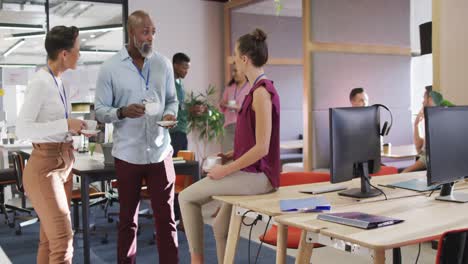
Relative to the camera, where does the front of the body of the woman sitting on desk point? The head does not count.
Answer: to the viewer's left

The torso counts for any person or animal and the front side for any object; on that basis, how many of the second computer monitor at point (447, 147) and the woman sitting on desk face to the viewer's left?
1

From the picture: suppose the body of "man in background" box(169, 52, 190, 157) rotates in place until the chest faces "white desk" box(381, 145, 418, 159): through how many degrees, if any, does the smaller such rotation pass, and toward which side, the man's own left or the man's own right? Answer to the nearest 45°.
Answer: approximately 45° to the man's own left

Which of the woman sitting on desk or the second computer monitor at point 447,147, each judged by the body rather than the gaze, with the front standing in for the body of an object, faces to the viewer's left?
the woman sitting on desk

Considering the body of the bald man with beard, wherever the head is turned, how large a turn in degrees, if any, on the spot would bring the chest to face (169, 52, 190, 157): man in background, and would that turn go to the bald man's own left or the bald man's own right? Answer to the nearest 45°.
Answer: approximately 135° to the bald man's own left

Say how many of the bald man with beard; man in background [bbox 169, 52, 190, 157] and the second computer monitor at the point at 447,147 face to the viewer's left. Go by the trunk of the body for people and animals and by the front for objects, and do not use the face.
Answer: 0

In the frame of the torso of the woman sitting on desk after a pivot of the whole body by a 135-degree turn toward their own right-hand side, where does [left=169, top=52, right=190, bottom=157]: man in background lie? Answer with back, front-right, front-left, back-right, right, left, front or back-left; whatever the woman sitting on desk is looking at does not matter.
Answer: front-left

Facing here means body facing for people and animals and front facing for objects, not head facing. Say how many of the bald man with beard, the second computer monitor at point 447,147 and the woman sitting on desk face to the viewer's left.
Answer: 1
